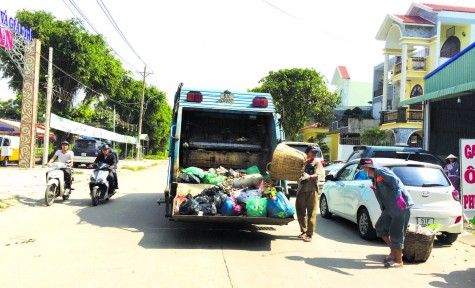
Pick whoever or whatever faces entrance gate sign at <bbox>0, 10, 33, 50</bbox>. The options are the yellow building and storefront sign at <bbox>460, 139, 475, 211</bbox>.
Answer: the yellow building

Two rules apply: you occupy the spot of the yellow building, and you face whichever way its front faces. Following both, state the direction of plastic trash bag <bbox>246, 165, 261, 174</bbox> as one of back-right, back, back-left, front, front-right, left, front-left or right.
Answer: front-left

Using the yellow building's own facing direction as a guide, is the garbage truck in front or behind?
in front

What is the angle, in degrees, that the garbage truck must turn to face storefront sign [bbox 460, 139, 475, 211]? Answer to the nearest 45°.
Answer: approximately 90° to its right

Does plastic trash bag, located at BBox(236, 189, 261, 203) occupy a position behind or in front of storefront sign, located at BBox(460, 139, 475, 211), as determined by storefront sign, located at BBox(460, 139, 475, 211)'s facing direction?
in front

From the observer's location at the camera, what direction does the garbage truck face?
facing away from the viewer

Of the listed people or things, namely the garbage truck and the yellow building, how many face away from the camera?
1

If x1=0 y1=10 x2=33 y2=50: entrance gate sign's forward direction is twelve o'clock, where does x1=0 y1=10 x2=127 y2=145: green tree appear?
The green tree is roughly at 8 o'clock from the entrance gate sign.
